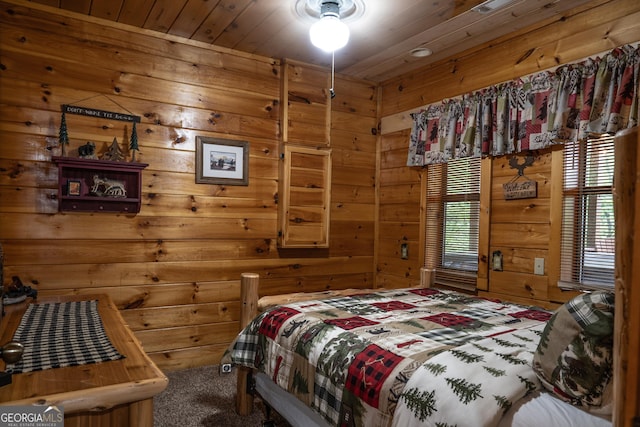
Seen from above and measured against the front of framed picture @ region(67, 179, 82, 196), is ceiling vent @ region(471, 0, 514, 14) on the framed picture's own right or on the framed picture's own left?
on the framed picture's own left

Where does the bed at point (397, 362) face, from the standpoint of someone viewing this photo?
facing away from the viewer and to the left of the viewer

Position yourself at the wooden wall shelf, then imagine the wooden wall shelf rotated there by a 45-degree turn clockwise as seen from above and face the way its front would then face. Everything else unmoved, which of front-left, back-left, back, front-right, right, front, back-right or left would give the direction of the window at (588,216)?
left

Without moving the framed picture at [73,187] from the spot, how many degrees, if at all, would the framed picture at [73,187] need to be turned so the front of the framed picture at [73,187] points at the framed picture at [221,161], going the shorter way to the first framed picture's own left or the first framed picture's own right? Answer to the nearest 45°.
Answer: approximately 90° to the first framed picture's own left

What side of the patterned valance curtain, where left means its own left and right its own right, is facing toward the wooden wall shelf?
front

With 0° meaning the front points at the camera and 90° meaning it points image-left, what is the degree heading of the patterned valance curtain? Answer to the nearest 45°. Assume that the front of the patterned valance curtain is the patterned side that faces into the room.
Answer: approximately 45°

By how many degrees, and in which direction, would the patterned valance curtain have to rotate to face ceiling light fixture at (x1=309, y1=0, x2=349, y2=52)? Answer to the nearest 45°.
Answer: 0° — it already faces it

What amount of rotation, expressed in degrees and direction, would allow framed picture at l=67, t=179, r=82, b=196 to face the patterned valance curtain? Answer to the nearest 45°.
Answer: approximately 45° to its left

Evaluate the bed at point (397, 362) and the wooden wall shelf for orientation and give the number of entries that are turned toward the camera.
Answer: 1

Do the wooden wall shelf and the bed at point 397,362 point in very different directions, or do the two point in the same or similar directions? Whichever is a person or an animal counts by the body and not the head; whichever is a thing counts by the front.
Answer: very different directions

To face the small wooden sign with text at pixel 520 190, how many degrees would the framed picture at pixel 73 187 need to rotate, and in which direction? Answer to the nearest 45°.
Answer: approximately 45° to its left
